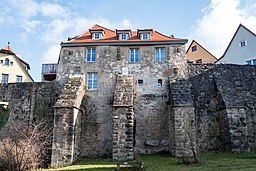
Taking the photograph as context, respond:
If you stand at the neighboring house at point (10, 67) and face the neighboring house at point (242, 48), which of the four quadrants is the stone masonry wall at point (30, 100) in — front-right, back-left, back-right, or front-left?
front-right

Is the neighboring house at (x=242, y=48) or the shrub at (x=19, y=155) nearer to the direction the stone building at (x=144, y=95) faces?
the shrub

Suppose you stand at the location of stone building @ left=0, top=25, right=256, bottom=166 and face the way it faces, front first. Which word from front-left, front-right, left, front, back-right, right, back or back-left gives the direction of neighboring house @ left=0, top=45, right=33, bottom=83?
back-right

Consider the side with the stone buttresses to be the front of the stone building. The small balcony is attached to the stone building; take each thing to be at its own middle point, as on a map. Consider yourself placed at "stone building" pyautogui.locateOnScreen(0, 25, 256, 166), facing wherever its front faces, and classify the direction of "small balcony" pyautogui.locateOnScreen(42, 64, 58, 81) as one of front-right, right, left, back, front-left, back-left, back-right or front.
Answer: back-right

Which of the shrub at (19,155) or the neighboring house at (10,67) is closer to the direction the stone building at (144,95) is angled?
the shrub

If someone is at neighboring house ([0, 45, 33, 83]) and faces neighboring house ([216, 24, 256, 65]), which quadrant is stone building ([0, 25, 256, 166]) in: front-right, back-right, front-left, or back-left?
front-right

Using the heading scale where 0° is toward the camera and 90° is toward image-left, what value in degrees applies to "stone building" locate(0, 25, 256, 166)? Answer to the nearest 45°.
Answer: approximately 0°

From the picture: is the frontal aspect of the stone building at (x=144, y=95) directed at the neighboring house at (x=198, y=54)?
no

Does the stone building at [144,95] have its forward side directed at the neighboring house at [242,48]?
no

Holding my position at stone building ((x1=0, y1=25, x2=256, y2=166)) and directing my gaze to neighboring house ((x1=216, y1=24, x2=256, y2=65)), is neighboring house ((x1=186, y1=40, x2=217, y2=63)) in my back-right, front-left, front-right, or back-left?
front-left
